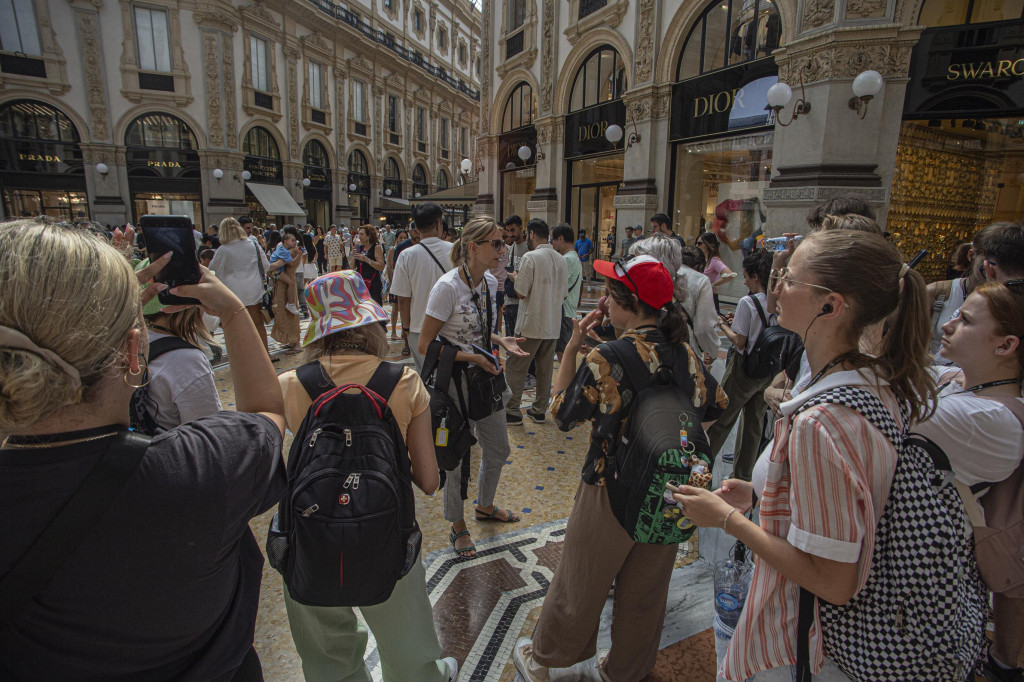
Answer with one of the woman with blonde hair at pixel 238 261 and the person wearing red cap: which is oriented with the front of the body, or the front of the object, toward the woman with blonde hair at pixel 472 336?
the person wearing red cap

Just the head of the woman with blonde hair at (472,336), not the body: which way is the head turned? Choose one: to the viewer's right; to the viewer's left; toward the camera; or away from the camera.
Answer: to the viewer's right

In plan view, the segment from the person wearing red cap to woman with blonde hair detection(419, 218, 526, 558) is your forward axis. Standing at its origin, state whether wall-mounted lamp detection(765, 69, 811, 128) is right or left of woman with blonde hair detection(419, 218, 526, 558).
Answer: right

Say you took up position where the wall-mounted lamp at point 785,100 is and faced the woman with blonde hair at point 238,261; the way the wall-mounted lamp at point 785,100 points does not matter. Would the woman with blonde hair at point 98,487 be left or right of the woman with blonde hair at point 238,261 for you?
left

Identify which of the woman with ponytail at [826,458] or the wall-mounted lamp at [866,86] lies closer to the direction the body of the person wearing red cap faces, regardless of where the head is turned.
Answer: the wall-mounted lamp

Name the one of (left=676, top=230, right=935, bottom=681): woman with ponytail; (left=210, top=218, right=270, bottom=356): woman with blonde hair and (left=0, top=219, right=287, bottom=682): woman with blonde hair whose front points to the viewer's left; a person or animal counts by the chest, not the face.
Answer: the woman with ponytail

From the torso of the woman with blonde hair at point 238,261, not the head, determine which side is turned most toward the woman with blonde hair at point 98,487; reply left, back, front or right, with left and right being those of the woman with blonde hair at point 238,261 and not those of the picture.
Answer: back

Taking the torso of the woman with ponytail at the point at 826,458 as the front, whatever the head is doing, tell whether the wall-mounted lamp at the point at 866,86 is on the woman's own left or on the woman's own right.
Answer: on the woman's own right

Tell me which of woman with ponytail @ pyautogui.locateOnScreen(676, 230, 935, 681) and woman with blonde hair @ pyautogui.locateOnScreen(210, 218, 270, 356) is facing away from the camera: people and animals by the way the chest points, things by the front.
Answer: the woman with blonde hair

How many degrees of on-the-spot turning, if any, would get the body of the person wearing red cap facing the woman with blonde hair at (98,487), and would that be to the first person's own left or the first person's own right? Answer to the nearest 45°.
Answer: approximately 90° to the first person's own left

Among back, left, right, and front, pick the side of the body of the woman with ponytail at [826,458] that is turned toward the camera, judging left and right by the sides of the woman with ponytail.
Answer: left

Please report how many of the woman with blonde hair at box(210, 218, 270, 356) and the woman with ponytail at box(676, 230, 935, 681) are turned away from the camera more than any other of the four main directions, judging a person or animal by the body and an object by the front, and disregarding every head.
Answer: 1

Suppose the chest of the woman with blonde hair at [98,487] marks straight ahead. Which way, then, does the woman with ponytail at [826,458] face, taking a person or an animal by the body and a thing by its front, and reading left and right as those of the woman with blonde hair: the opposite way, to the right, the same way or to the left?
to the left

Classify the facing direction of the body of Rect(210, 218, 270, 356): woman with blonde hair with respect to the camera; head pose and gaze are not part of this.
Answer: away from the camera

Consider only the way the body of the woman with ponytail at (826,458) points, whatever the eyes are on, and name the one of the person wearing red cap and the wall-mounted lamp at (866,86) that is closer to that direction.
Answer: the person wearing red cap
